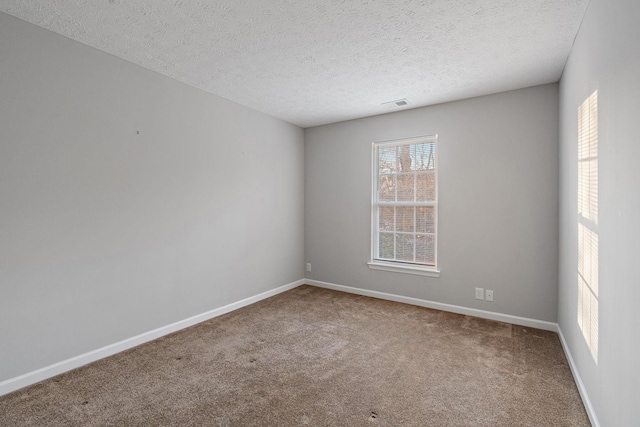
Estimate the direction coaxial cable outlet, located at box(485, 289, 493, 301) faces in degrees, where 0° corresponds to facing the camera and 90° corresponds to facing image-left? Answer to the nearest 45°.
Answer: approximately 0°

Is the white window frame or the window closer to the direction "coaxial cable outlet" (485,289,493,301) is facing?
the window

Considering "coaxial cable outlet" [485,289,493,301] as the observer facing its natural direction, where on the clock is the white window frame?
The white window frame is roughly at 3 o'clock from the coaxial cable outlet.
